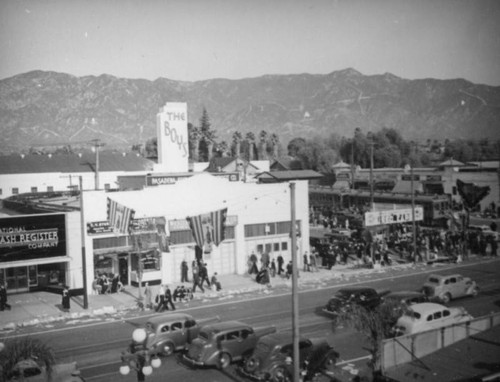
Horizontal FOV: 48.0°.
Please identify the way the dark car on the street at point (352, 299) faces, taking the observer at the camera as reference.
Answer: facing the viewer and to the left of the viewer

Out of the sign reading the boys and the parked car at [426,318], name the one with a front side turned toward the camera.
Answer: the sign reading the boys

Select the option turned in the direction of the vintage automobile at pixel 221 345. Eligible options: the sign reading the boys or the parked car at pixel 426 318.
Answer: the sign reading the boys

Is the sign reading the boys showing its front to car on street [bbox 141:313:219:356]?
yes

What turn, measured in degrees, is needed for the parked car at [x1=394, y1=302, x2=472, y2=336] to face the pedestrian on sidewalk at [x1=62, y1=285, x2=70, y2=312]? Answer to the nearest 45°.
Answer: approximately 135° to its left

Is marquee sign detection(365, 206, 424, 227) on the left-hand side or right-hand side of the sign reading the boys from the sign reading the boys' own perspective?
on its left

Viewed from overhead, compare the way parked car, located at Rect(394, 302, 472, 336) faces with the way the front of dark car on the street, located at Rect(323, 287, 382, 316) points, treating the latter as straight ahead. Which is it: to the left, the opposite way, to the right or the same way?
the opposite way

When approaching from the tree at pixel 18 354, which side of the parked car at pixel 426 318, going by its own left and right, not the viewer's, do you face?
back

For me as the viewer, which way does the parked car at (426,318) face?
facing away from the viewer and to the right of the viewer

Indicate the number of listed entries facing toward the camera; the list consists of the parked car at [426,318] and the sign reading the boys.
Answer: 1

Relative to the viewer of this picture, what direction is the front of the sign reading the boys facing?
facing the viewer

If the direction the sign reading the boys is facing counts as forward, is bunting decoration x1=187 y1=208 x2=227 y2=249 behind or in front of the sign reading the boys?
in front

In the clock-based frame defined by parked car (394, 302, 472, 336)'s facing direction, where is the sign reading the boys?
The sign reading the boys is roughly at 9 o'clock from the parked car.
